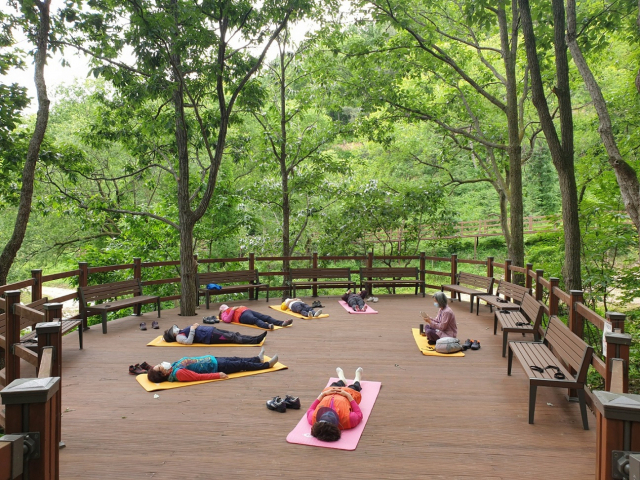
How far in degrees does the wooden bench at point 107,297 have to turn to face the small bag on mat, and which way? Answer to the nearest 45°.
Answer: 0° — it already faces it

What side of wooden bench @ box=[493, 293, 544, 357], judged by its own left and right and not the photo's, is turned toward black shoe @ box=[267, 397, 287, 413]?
front

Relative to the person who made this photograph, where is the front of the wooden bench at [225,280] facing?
facing the viewer and to the right of the viewer

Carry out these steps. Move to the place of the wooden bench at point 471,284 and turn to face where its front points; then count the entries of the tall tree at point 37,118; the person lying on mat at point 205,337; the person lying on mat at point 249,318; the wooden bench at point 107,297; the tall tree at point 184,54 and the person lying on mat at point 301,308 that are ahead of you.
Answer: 6

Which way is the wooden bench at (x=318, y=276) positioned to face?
toward the camera

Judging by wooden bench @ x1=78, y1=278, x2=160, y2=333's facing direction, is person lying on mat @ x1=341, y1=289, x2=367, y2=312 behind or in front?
in front

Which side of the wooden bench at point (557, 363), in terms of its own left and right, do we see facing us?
left

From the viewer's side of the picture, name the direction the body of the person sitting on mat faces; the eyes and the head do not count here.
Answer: to the viewer's left

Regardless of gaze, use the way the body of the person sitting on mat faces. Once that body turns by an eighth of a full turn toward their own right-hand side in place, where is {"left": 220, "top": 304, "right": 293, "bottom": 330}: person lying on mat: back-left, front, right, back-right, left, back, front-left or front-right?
front-left

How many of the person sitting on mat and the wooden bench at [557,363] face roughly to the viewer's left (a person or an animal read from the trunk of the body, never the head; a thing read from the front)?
2

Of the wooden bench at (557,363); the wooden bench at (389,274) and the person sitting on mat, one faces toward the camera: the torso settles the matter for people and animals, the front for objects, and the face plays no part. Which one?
the wooden bench at (389,274)

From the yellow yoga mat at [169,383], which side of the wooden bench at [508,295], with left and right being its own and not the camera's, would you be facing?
front

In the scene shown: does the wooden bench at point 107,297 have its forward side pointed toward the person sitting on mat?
yes

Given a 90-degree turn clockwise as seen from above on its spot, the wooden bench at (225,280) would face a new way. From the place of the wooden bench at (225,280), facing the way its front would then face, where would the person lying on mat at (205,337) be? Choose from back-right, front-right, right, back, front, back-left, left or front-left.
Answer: front-left

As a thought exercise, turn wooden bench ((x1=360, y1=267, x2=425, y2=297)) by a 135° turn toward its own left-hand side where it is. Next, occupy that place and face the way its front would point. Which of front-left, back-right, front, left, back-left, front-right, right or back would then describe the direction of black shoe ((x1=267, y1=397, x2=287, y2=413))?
back-right

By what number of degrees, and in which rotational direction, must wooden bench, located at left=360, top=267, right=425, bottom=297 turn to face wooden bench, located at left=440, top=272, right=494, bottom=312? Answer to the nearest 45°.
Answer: approximately 45° to its left

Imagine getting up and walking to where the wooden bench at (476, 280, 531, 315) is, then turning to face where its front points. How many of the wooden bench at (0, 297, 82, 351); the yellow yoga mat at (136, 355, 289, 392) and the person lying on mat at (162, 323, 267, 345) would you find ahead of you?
3

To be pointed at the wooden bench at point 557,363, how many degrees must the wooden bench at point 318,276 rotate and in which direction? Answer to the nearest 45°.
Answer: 0° — it already faces it

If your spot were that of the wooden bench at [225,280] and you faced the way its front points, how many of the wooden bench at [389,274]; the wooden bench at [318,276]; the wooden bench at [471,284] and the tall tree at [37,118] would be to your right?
1

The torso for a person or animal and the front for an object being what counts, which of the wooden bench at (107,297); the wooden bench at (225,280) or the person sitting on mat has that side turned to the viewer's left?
the person sitting on mat

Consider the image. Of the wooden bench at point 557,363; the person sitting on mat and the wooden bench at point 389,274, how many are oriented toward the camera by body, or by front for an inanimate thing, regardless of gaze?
1

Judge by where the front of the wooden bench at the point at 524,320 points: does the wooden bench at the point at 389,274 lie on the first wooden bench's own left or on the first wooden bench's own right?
on the first wooden bench's own right

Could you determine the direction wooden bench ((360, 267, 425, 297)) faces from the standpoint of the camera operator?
facing the viewer

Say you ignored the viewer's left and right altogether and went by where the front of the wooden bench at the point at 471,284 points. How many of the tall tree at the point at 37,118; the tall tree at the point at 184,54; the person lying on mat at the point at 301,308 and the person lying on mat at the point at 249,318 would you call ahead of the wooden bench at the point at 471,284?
4
